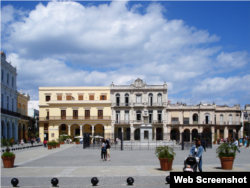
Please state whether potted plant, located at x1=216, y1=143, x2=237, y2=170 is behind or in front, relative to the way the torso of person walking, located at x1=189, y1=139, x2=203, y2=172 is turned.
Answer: behind

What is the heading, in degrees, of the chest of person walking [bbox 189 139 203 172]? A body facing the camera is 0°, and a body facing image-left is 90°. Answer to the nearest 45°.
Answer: approximately 45°

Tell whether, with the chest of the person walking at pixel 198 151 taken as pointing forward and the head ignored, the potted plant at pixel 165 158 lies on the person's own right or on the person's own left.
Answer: on the person's own right
